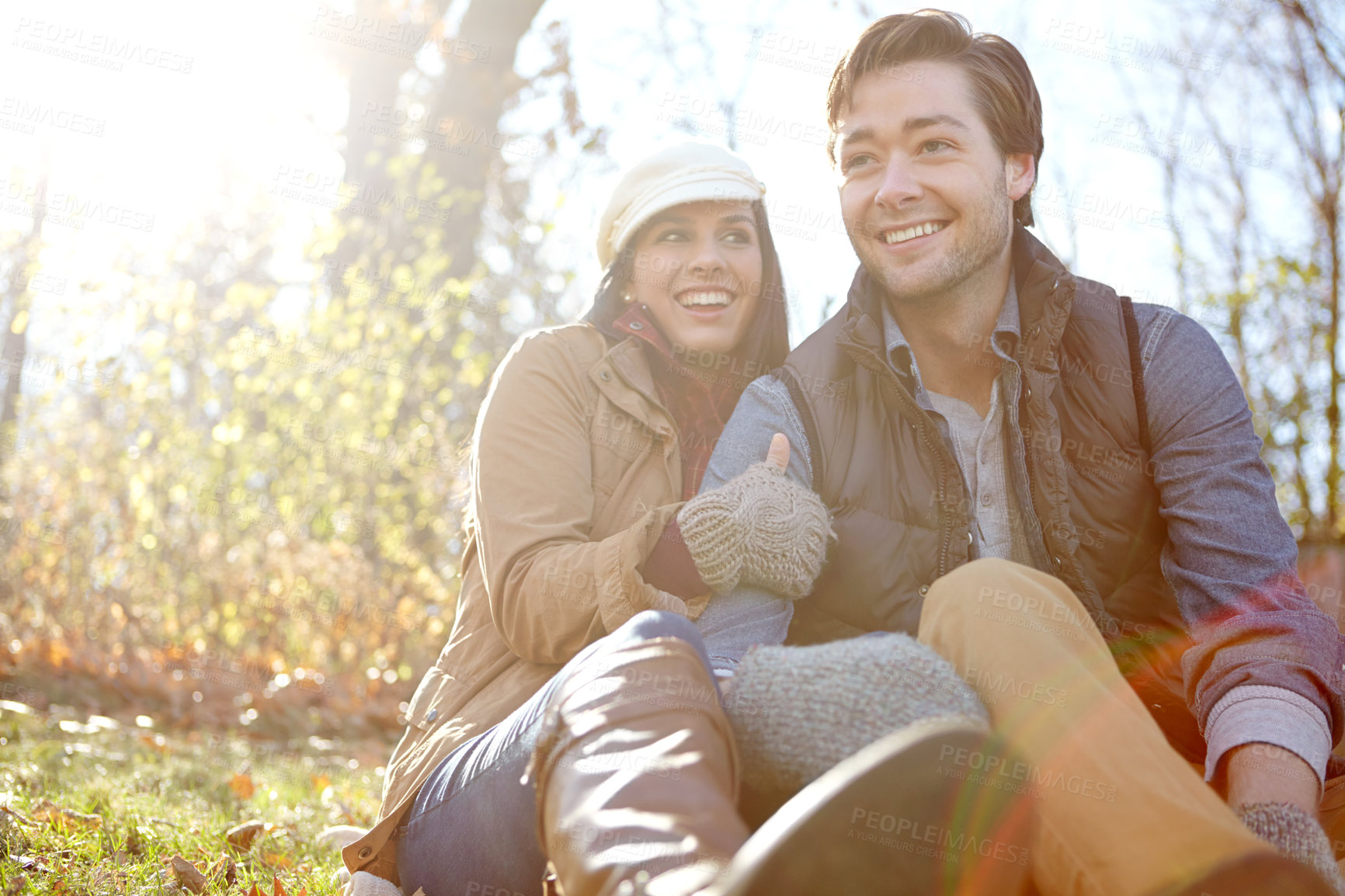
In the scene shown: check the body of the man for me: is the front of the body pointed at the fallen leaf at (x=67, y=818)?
no

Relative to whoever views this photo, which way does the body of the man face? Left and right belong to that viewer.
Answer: facing the viewer

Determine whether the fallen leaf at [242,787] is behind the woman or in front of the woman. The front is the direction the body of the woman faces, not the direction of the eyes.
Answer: behind

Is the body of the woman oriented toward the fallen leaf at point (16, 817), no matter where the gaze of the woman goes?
no

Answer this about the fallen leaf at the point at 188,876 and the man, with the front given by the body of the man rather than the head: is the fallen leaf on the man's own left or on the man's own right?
on the man's own right

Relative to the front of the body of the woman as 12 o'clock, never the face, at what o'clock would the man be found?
The man is roughly at 11 o'clock from the woman.

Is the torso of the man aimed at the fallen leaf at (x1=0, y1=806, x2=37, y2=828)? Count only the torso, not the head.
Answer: no

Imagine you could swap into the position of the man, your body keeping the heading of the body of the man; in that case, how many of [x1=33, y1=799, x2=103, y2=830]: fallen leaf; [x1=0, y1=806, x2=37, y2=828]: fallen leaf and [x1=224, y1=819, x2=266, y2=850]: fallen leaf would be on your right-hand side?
3

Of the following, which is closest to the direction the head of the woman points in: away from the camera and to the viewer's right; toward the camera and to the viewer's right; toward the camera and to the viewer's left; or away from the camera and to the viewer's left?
toward the camera and to the viewer's right

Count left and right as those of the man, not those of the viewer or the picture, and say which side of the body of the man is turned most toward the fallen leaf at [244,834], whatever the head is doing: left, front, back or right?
right

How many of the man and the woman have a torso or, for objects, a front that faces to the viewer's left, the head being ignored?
0

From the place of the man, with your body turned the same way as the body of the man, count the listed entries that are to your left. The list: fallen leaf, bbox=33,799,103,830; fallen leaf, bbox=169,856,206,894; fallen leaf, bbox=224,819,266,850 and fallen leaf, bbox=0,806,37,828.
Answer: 0

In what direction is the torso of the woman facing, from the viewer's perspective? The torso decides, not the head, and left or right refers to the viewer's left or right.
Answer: facing the viewer and to the right of the viewer

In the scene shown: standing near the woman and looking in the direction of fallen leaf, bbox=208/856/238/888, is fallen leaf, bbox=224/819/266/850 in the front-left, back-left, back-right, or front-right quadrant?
front-right
